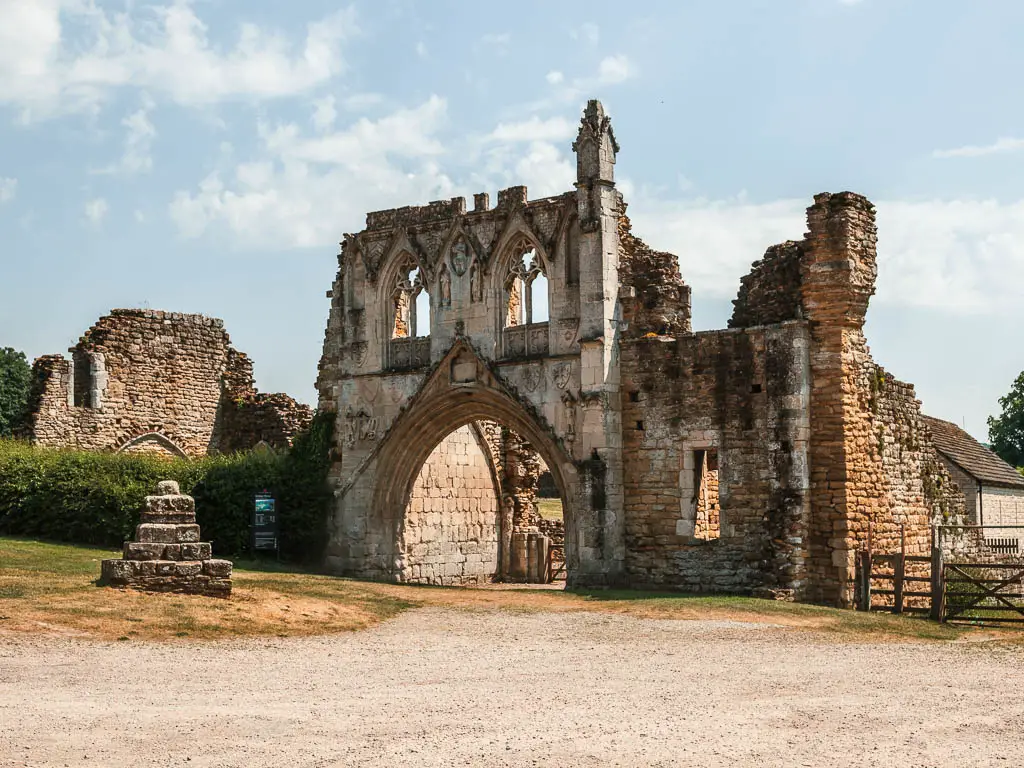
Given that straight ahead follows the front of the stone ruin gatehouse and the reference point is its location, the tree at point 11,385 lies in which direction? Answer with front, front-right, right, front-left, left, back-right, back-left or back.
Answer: right

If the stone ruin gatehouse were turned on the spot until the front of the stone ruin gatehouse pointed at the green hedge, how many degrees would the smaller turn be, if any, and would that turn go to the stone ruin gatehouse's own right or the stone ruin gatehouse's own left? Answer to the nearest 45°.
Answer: approximately 45° to the stone ruin gatehouse's own right

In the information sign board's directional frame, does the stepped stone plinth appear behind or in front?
in front

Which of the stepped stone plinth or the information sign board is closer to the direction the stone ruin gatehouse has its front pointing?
the stepped stone plinth

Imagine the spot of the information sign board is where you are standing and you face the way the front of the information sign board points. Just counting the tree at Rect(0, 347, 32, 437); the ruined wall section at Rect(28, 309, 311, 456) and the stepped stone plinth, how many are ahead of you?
1

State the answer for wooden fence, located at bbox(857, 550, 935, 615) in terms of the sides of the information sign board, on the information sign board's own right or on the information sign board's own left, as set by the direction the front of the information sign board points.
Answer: on the information sign board's own left

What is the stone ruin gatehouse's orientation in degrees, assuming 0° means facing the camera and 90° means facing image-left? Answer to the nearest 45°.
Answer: approximately 45°

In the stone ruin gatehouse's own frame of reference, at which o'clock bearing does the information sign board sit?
The information sign board is roughly at 2 o'clock from the stone ruin gatehouse.

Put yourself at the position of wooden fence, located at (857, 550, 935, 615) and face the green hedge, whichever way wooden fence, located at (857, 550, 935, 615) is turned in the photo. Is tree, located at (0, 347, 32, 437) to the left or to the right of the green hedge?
right

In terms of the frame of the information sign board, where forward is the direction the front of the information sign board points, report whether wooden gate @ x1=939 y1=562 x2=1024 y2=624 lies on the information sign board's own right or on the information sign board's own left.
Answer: on the information sign board's own left

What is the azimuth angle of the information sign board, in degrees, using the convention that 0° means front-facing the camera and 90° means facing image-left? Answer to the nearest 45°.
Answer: approximately 0°
